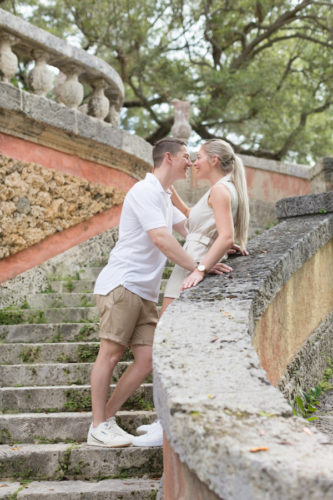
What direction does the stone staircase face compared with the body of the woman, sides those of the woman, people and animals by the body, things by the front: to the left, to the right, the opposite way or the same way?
to the left

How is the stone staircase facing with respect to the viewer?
toward the camera

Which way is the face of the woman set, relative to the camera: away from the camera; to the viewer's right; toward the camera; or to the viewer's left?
to the viewer's left

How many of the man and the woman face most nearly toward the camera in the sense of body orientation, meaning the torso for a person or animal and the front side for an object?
0

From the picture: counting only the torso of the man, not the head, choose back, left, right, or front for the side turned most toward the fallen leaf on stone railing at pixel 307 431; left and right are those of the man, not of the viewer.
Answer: right

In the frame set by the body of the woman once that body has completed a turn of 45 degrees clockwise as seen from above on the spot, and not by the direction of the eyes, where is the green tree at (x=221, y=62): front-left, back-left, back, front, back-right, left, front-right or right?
front-right

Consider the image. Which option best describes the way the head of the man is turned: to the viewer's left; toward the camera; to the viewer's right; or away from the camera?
to the viewer's right

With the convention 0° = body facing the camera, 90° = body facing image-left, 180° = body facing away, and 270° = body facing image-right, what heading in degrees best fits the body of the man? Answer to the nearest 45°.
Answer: approximately 270°

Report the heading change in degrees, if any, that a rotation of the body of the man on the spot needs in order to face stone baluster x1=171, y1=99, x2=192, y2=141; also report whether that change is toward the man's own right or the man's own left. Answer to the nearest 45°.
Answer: approximately 90° to the man's own left

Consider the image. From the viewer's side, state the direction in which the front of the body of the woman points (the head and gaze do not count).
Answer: to the viewer's left

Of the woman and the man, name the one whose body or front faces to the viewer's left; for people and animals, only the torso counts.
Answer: the woman
